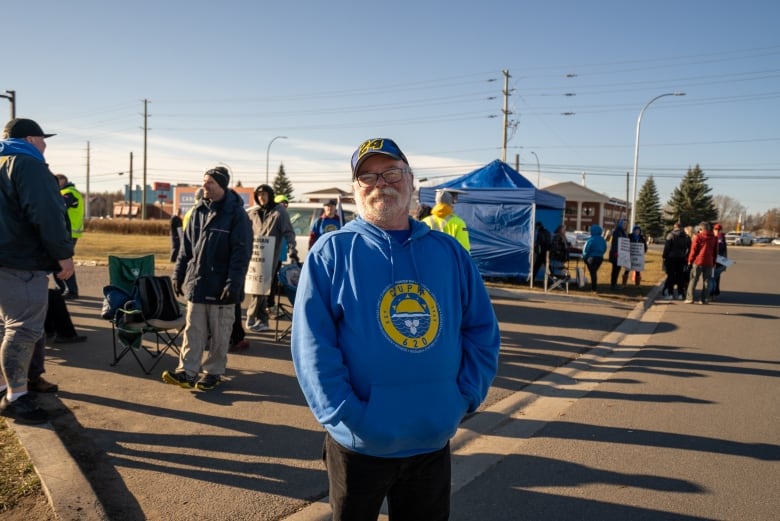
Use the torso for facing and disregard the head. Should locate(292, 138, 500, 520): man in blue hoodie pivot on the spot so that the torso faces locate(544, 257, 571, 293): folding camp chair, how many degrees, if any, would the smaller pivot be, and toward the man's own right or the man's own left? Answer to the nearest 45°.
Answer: approximately 180°

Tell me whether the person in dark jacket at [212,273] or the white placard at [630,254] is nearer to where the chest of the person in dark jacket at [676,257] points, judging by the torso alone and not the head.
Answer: the white placard

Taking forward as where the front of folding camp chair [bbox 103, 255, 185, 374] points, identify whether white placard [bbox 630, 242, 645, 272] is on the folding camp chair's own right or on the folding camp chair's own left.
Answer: on the folding camp chair's own left

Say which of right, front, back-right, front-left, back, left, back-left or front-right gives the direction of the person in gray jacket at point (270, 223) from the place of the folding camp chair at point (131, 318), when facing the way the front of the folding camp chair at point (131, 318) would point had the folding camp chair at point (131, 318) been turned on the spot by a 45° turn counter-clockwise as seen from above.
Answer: front-left

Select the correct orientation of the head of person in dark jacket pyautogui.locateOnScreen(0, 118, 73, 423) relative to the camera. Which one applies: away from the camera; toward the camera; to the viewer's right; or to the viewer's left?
to the viewer's right
